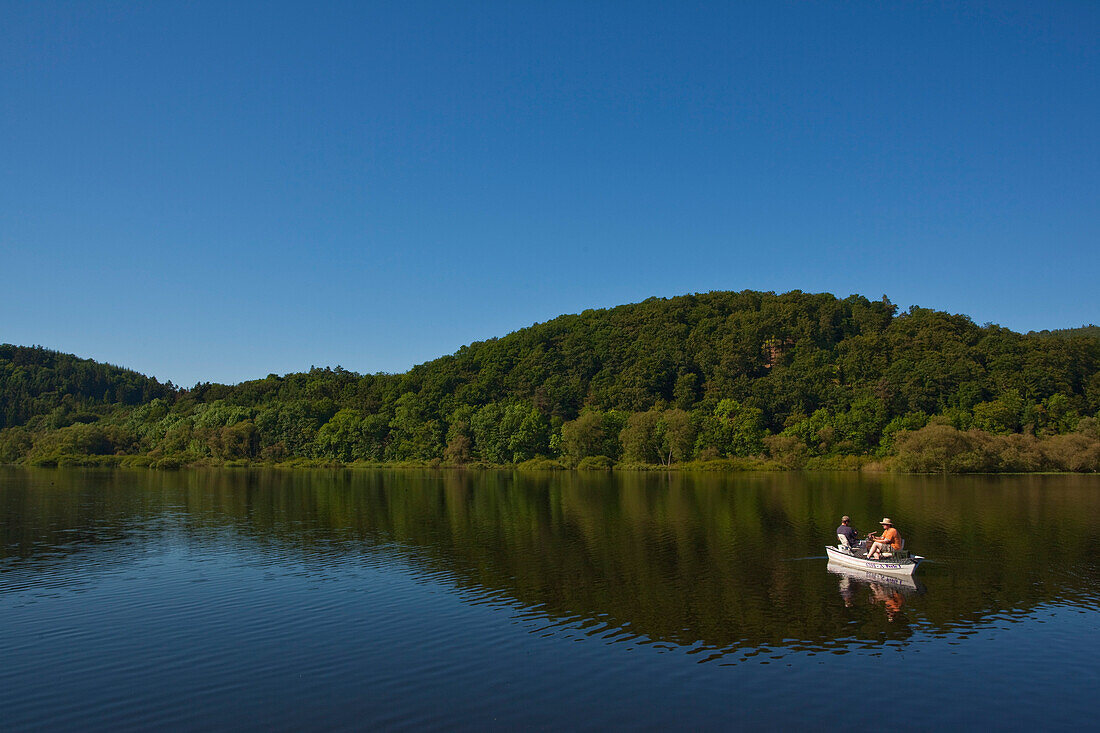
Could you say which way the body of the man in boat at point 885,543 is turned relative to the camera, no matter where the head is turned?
to the viewer's left

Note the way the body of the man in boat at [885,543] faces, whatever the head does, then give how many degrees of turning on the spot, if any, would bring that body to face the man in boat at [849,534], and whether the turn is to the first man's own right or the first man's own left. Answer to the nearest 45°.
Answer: approximately 45° to the first man's own right
